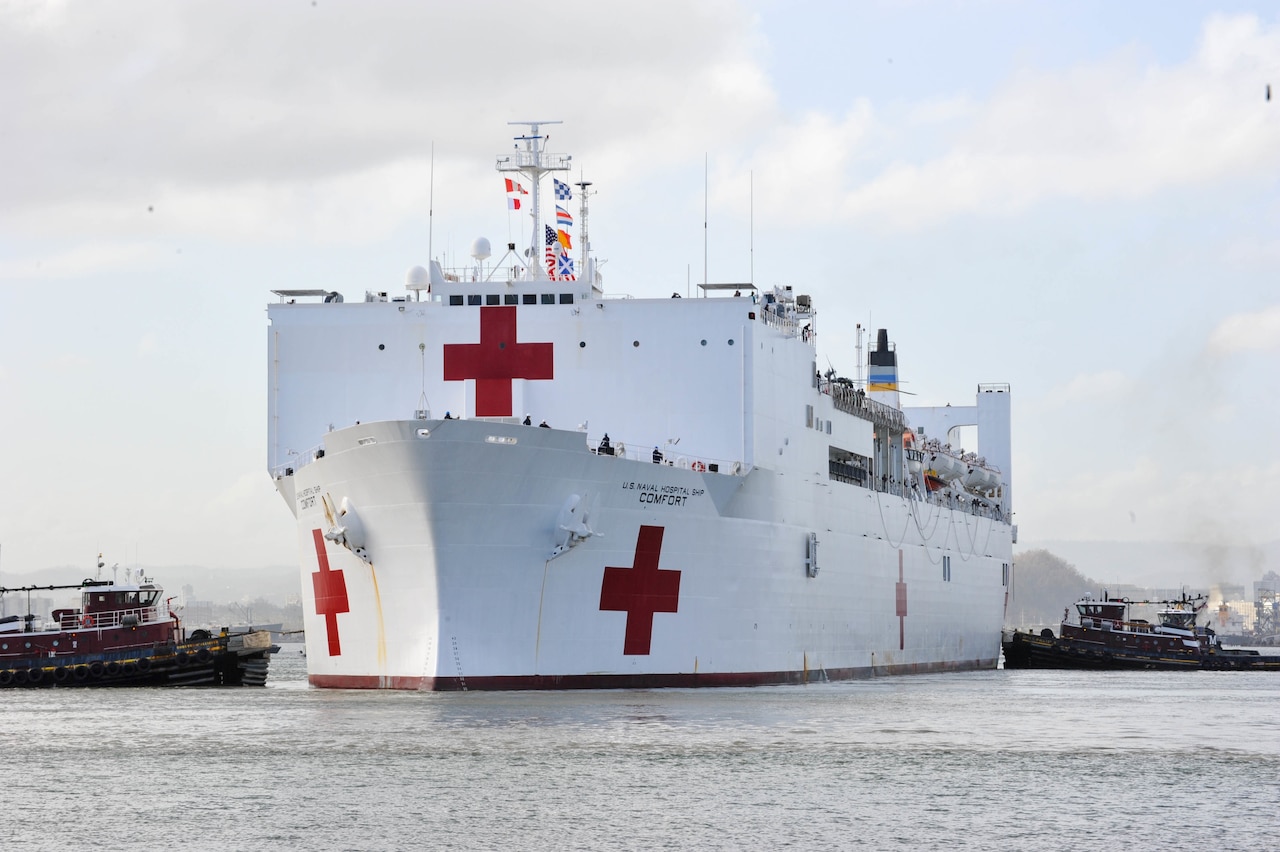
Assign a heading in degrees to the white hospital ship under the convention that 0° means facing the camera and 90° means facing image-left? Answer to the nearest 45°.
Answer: approximately 0°

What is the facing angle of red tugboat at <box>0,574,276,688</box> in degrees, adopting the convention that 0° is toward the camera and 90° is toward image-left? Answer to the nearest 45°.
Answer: approximately 270°

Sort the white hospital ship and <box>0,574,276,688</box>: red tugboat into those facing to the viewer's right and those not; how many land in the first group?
1
